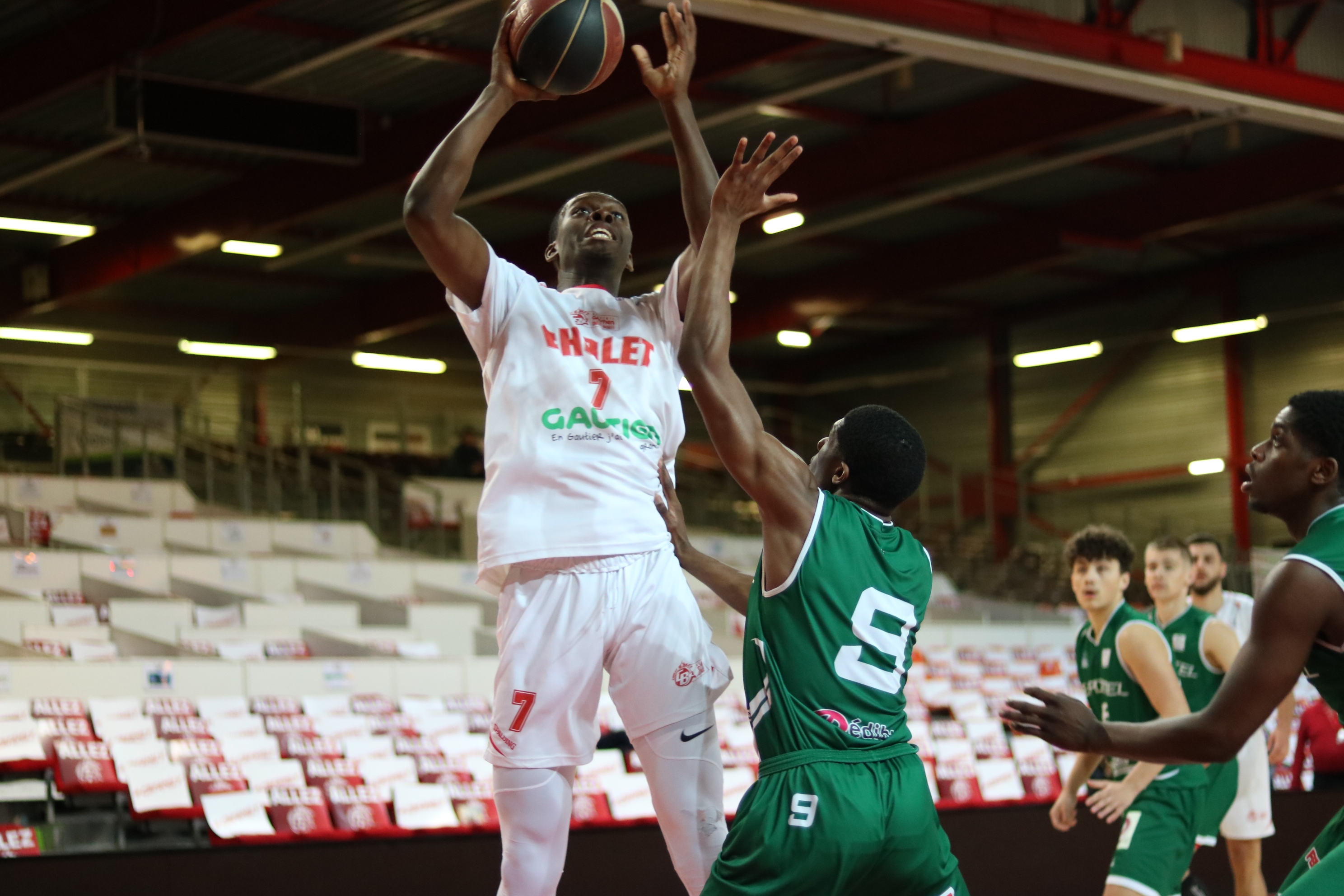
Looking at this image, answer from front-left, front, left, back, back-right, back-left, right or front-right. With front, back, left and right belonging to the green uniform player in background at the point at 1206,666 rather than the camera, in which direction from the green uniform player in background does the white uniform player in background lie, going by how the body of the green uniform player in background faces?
back-right

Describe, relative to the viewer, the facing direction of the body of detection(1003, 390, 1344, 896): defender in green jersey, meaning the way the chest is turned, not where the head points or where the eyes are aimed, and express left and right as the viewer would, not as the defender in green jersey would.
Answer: facing to the left of the viewer

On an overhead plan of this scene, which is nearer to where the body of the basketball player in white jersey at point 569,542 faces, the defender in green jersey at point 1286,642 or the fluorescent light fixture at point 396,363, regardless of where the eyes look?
the defender in green jersey

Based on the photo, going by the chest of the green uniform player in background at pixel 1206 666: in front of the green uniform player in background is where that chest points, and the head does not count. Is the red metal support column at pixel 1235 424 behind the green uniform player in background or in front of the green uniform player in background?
behind

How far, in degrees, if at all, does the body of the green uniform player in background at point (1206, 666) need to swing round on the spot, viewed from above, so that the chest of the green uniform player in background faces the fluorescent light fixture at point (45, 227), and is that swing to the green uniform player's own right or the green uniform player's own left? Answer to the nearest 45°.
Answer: approximately 90° to the green uniform player's own right

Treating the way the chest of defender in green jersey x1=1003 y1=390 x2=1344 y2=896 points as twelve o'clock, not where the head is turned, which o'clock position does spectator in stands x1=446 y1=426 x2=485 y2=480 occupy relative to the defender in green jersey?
The spectator in stands is roughly at 2 o'clock from the defender in green jersey.

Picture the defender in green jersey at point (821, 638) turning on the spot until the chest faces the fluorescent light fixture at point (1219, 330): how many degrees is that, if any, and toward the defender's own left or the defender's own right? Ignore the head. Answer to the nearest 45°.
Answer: approximately 45° to the defender's own right

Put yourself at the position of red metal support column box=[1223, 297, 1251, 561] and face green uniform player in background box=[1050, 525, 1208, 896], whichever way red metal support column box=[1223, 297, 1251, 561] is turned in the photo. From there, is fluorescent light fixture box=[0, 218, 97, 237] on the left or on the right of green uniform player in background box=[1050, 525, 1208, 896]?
right

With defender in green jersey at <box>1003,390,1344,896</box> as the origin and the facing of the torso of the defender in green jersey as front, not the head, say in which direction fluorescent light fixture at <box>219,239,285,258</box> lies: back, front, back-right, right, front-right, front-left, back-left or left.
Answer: front-right

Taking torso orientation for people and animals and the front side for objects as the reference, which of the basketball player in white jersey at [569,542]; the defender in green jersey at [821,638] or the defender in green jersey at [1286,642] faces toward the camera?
the basketball player in white jersey

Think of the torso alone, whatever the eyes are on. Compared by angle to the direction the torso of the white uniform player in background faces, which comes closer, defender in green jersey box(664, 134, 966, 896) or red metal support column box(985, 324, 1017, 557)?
the defender in green jersey

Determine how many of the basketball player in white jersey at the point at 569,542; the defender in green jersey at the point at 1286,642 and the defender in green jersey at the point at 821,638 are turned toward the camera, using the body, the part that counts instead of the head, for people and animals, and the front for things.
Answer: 1

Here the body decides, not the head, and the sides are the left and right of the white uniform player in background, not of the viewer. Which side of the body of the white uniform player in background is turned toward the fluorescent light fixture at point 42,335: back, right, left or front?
right

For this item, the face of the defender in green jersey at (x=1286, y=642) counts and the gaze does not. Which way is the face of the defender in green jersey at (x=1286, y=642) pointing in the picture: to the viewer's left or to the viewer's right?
to the viewer's left

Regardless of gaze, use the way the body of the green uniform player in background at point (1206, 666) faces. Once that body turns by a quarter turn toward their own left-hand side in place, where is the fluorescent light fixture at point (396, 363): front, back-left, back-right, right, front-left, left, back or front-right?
back
